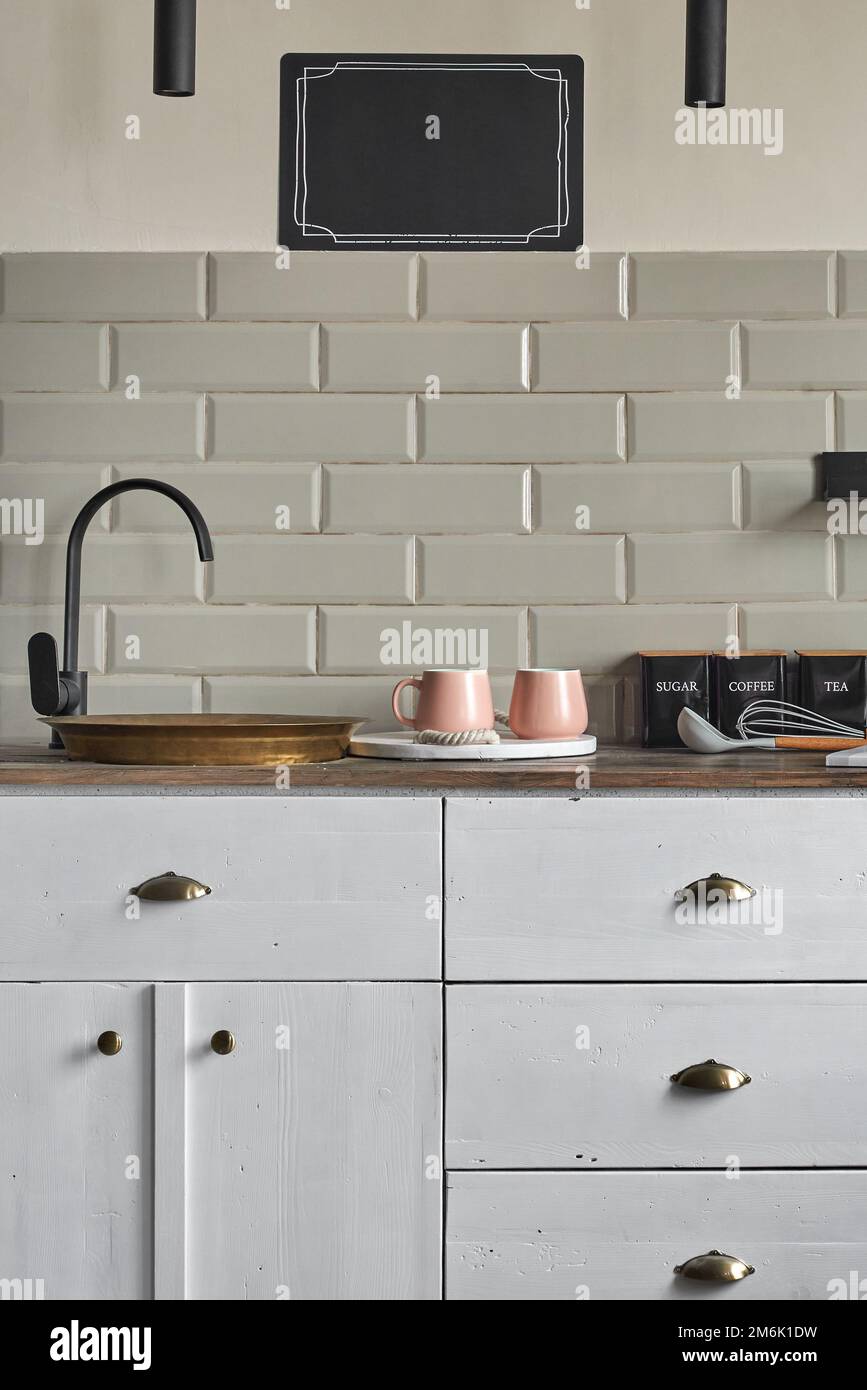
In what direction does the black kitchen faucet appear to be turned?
to the viewer's right

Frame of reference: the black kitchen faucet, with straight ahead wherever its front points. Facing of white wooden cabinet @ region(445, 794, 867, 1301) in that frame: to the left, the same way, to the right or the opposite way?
to the right

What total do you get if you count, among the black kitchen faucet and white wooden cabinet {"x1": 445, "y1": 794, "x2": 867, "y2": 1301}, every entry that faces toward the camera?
1

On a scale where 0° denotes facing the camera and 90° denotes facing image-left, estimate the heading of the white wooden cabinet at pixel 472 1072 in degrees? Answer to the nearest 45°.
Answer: approximately 0°

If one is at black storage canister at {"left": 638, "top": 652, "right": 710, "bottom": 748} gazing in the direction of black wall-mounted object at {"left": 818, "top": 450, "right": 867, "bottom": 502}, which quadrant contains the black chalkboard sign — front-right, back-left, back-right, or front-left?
back-left

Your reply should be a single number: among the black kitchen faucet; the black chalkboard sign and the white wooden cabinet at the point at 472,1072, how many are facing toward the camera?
2

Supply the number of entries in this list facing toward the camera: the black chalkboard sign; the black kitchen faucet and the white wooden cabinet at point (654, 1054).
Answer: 2

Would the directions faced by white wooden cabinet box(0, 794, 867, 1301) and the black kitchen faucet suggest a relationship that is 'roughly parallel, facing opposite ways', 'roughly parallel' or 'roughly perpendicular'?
roughly perpendicular

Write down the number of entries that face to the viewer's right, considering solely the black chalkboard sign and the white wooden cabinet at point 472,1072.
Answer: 0
